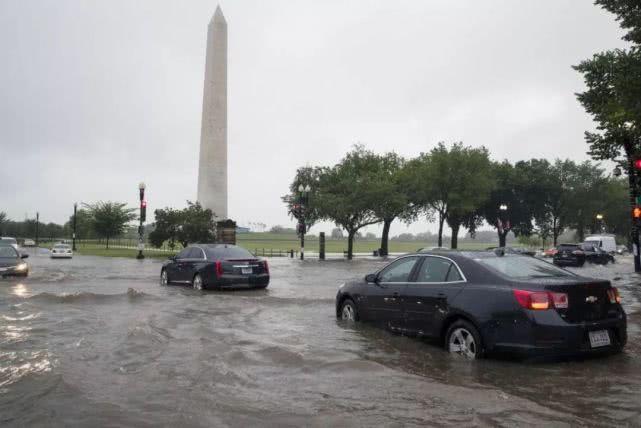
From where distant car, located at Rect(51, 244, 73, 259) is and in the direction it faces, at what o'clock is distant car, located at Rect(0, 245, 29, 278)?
distant car, located at Rect(0, 245, 29, 278) is roughly at 6 o'clock from distant car, located at Rect(51, 244, 73, 259).

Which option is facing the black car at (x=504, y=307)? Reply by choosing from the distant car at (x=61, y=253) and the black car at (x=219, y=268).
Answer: the distant car

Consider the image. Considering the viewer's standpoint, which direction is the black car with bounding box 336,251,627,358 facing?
facing away from the viewer and to the left of the viewer

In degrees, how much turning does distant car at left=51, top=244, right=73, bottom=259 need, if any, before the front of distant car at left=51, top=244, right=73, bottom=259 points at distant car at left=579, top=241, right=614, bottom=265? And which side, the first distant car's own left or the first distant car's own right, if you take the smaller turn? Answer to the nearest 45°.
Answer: approximately 90° to the first distant car's own right

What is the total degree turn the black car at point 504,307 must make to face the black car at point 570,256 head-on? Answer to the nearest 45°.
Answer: approximately 45° to its right

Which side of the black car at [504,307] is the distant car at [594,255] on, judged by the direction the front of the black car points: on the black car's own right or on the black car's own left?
on the black car's own right

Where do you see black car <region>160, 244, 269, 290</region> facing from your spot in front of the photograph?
facing away from the viewer and to the left of the viewer

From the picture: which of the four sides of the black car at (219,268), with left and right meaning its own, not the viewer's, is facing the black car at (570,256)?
right

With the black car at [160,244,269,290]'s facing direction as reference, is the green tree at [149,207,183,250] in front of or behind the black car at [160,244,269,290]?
in front
